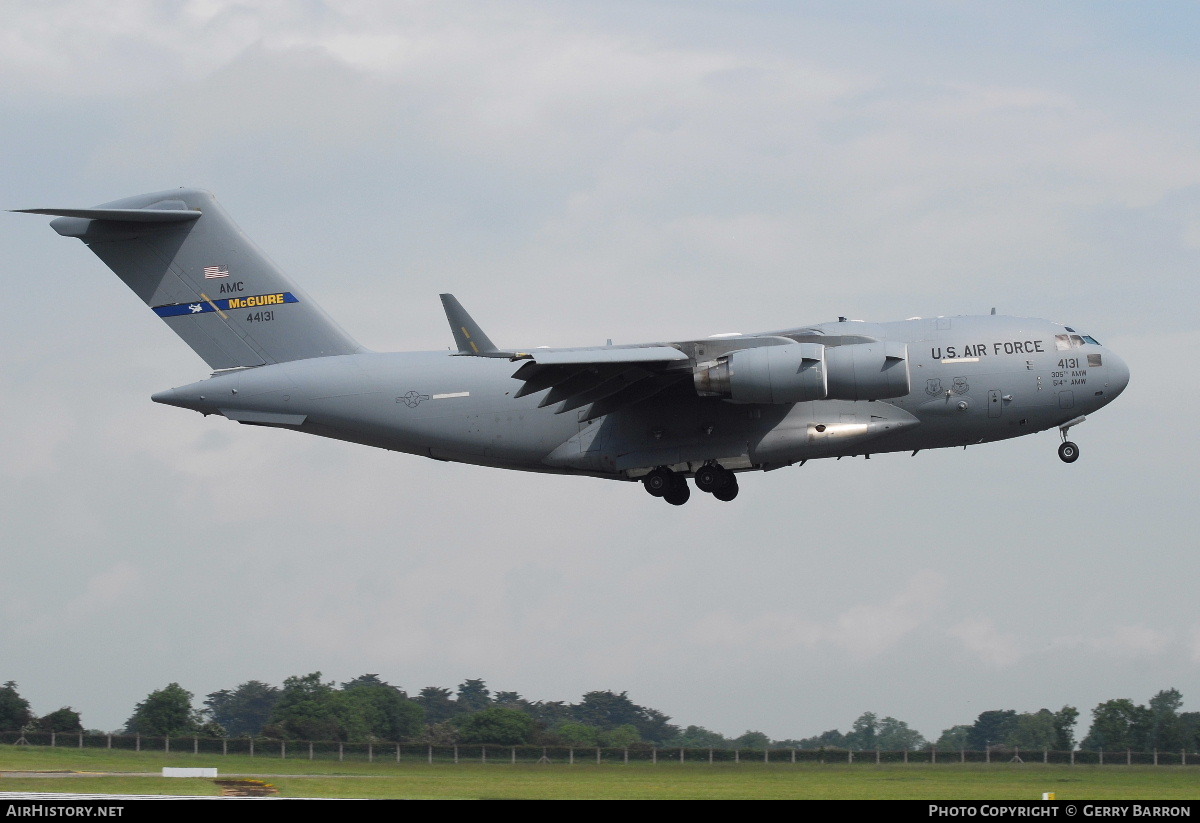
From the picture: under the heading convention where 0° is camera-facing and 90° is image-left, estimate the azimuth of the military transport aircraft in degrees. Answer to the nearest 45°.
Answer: approximately 270°
